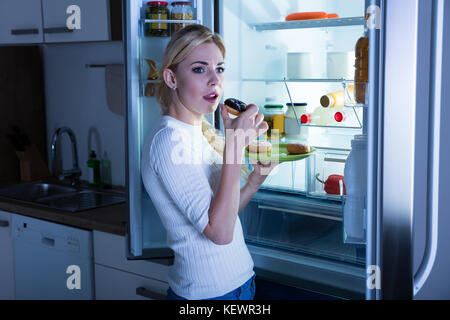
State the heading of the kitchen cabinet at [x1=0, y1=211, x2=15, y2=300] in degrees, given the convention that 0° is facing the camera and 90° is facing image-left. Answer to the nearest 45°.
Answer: approximately 0°
